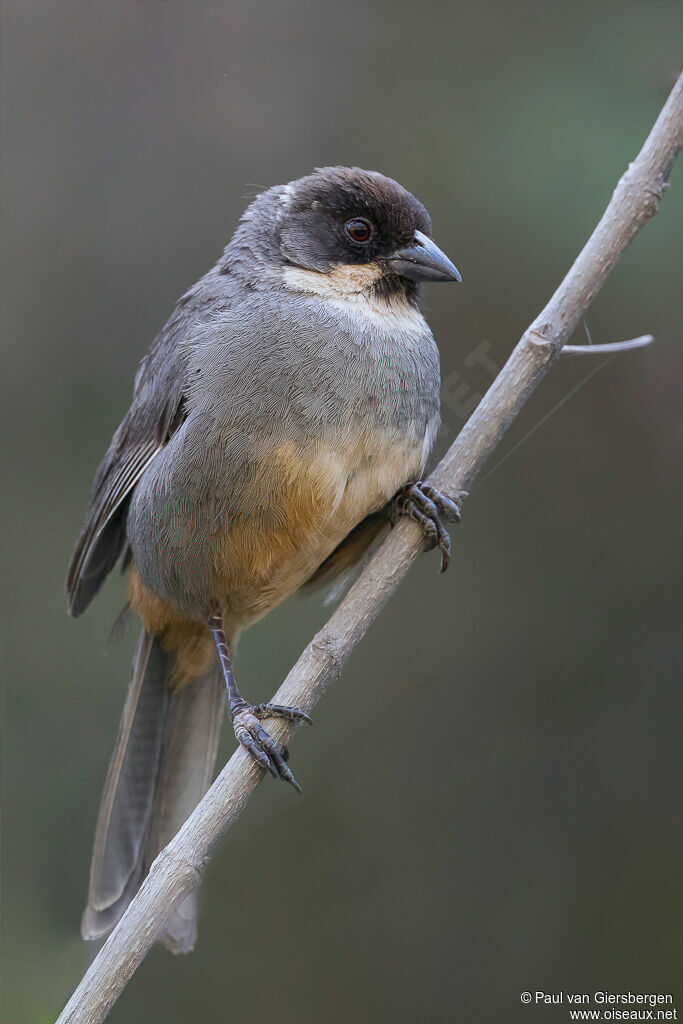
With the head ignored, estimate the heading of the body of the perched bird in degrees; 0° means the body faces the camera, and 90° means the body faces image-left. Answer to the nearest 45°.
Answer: approximately 315°
